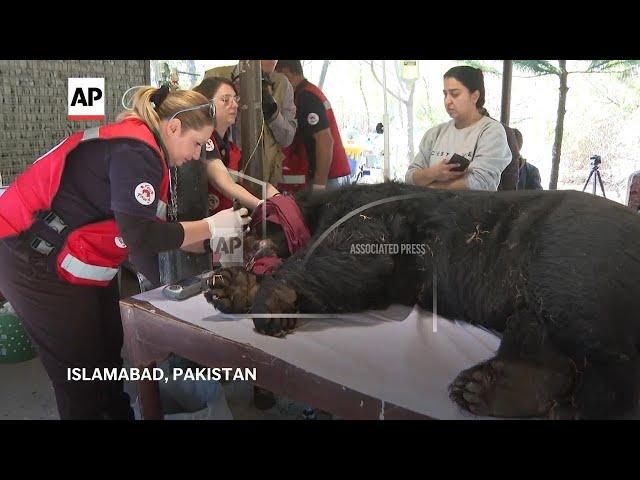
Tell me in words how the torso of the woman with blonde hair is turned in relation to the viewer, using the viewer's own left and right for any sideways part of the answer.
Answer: facing to the right of the viewer

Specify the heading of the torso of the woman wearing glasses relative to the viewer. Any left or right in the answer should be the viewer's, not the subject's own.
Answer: facing the viewer and to the right of the viewer

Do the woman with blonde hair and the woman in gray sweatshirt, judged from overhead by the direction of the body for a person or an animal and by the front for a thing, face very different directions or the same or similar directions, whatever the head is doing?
very different directions

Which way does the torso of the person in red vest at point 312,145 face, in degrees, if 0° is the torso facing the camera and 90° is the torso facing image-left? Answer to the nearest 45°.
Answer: approximately 90°

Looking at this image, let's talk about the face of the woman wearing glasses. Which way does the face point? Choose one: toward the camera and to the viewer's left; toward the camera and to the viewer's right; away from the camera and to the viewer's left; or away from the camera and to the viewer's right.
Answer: toward the camera and to the viewer's right

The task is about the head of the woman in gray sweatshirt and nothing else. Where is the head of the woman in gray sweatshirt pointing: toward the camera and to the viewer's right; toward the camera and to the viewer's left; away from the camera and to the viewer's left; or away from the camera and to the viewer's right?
toward the camera and to the viewer's left
